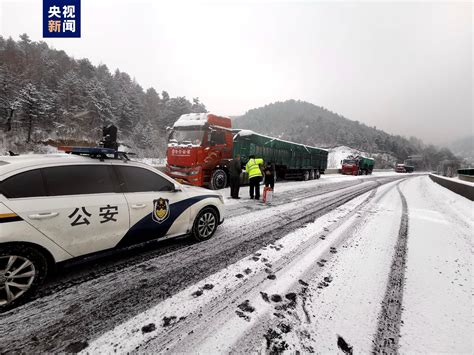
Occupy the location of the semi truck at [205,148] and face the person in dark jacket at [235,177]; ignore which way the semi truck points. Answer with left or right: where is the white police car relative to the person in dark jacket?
right

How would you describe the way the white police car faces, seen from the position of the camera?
facing away from the viewer and to the right of the viewer

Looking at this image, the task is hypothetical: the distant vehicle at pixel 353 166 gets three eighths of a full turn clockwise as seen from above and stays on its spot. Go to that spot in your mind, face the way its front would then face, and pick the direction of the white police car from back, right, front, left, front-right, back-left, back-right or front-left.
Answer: back

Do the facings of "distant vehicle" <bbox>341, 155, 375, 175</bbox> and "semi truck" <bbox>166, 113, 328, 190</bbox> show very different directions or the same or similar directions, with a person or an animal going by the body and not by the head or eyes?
same or similar directions

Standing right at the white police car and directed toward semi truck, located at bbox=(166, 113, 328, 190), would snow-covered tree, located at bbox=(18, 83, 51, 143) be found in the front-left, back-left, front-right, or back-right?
front-left

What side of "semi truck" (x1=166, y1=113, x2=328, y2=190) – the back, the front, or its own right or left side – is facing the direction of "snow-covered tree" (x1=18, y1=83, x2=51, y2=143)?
right

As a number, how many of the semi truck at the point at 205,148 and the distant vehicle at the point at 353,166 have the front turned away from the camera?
0

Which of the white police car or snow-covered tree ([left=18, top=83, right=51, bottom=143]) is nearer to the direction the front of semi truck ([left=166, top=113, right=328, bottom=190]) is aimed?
the white police car

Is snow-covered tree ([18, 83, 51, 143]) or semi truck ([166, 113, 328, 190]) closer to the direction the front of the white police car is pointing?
the semi truck

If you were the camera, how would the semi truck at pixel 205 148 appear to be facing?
facing the viewer and to the left of the viewer

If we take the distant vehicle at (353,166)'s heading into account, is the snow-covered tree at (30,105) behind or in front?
in front
